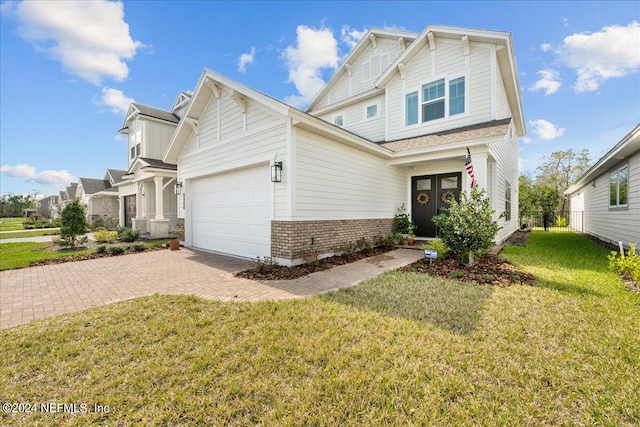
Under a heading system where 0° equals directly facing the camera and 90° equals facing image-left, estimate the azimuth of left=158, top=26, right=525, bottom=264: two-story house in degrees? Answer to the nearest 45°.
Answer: approximately 45°

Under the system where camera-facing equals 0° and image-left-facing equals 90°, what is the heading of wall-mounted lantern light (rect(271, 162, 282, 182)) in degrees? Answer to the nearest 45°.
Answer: approximately 45°

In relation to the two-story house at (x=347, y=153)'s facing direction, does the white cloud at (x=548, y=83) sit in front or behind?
behind

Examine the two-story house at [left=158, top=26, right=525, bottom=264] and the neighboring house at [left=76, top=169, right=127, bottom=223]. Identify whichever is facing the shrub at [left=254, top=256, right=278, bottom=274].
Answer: the two-story house

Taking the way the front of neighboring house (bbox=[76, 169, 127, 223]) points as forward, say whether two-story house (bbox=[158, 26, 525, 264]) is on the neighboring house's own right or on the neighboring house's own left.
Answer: on the neighboring house's own left

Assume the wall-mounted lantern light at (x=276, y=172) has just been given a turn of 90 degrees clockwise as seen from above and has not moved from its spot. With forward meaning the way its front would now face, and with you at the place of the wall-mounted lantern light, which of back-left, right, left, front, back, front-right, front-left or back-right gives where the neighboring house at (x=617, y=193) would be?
back-right

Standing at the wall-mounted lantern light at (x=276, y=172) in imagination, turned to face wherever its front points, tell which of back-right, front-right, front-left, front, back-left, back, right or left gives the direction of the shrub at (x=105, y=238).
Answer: right

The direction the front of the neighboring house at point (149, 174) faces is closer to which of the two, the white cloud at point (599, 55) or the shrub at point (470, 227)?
the shrub

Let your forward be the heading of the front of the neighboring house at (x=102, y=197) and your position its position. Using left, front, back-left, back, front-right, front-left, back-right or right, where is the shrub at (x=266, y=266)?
left

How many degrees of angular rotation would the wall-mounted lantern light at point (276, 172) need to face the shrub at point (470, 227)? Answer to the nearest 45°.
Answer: approximately 135° to its left
